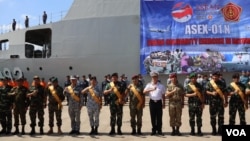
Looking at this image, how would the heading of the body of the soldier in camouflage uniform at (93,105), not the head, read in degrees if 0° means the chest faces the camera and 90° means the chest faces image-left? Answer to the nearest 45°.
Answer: approximately 0°

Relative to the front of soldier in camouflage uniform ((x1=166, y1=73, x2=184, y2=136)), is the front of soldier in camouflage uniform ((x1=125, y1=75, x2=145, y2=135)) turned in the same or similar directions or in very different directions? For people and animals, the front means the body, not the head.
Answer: same or similar directions

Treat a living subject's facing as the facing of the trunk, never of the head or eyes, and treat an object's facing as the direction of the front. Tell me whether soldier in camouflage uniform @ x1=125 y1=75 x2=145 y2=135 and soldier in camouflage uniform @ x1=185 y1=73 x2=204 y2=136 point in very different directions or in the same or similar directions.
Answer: same or similar directions

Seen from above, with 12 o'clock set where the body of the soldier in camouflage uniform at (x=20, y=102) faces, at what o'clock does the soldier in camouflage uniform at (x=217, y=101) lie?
the soldier in camouflage uniform at (x=217, y=101) is roughly at 10 o'clock from the soldier in camouflage uniform at (x=20, y=102).

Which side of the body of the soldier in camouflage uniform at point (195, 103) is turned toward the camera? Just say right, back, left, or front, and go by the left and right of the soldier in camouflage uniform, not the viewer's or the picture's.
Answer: front

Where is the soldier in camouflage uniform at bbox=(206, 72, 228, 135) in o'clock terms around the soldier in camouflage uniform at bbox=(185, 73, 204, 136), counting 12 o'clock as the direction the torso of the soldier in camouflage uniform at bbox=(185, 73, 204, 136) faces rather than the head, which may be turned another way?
the soldier in camouflage uniform at bbox=(206, 72, 228, 135) is roughly at 9 o'clock from the soldier in camouflage uniform at bbox=(185, 73, 204, 136).

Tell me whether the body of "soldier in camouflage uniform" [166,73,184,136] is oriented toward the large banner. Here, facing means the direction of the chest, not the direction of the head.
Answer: no

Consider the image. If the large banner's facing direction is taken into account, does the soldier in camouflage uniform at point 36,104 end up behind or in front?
in front

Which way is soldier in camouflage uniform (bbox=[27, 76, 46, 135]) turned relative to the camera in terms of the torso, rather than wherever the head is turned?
toward the camera

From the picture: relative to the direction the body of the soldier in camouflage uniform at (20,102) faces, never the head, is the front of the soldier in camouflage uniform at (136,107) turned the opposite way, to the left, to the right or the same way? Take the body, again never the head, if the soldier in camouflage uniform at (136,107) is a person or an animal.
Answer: the same way

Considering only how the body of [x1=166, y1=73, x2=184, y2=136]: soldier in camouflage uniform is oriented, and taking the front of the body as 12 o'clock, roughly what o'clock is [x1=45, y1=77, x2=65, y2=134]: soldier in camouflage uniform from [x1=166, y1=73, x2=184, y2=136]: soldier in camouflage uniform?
[x1=45, y1=77, x2=65, y2=134]: soldier in camouflage uniform is roughly at 3 o'clock from [x1=166, y1=73, x2=184, y2=136]: soldier in camouflage uniform.

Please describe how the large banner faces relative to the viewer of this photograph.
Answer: facing the viewer

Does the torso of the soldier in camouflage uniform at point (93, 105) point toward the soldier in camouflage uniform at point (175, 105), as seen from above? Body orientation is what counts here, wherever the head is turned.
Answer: no

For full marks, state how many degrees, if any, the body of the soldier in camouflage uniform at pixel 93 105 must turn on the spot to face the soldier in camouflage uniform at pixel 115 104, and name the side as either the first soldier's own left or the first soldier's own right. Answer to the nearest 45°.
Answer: approximately 90° to the first soldier's own left
